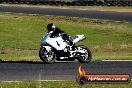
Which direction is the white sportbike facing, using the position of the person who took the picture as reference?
facing to the left of the viewer
